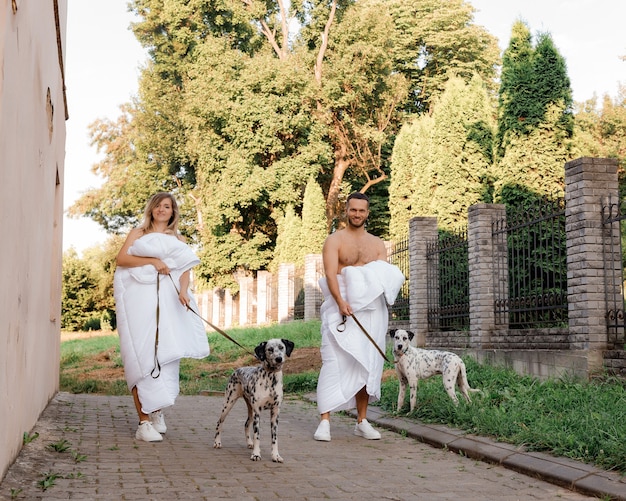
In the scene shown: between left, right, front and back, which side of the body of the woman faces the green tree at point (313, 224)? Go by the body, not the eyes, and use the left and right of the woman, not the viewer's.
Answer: back

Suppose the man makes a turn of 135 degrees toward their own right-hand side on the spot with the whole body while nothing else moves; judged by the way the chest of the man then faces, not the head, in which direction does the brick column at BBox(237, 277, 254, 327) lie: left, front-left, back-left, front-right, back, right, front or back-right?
front-right

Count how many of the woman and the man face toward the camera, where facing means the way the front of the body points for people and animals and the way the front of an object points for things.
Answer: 2

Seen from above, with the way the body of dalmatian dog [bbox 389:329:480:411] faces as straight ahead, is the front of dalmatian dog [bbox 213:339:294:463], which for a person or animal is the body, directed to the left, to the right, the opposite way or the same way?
to the left

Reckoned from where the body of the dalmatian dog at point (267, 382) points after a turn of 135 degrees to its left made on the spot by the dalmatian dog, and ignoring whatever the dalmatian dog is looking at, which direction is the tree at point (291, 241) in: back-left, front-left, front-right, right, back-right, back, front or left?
front

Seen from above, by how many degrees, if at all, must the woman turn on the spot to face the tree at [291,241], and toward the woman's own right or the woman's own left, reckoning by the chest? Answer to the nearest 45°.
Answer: approximately 180°

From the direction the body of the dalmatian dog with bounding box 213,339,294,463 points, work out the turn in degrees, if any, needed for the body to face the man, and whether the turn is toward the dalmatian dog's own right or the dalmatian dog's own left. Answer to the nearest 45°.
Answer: approximately 90° to the dalmatian dog's own left

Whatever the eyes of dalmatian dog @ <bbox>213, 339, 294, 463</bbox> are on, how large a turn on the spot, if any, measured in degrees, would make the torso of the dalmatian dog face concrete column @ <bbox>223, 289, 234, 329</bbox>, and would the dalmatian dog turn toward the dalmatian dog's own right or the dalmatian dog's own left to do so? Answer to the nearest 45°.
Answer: approximately 135° to the dalmatian dog's own left

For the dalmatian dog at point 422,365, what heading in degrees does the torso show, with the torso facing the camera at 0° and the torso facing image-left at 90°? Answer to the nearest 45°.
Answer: approximately 45°

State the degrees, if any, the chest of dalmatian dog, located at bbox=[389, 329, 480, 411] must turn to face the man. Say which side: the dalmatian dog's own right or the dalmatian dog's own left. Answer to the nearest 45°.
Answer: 0° — it already faces them

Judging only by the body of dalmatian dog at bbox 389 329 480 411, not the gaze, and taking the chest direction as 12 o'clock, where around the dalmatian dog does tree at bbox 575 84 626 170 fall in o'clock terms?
The tree is roughly at 5 o'clock from the dalmatian dog.
